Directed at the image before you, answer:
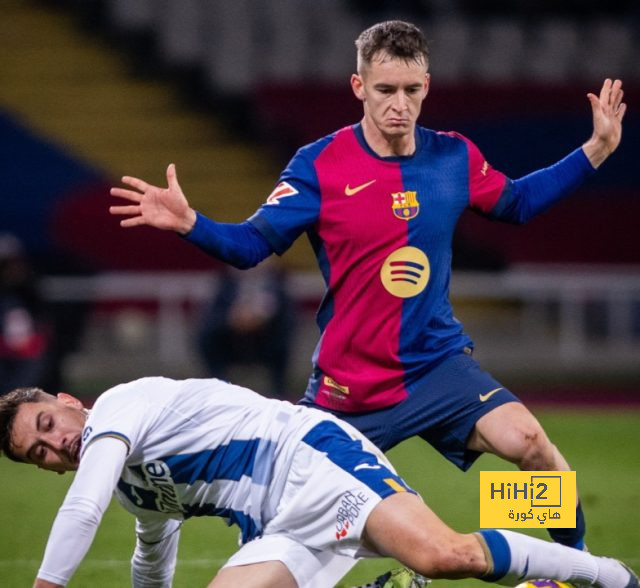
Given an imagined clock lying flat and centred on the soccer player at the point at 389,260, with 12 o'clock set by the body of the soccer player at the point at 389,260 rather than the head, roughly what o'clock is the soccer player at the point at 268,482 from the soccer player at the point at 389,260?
the soccer player at the point at 268,482 is roughly at 1 o'clock from the soccer player at the point at 389,260.

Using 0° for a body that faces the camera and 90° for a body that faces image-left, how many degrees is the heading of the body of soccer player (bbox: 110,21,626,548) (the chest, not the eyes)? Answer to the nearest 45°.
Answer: approximately 0°
